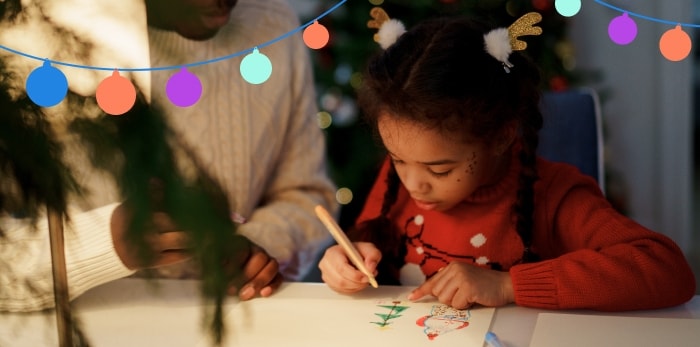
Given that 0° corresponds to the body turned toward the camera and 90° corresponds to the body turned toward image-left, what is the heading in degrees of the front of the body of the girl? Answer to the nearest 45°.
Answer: approximately 45°

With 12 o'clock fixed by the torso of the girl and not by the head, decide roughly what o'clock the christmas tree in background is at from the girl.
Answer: The christmas tree in background is roughly at 4 o'clock from the girl.

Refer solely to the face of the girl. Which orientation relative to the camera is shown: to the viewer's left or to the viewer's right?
to the viewer's left
